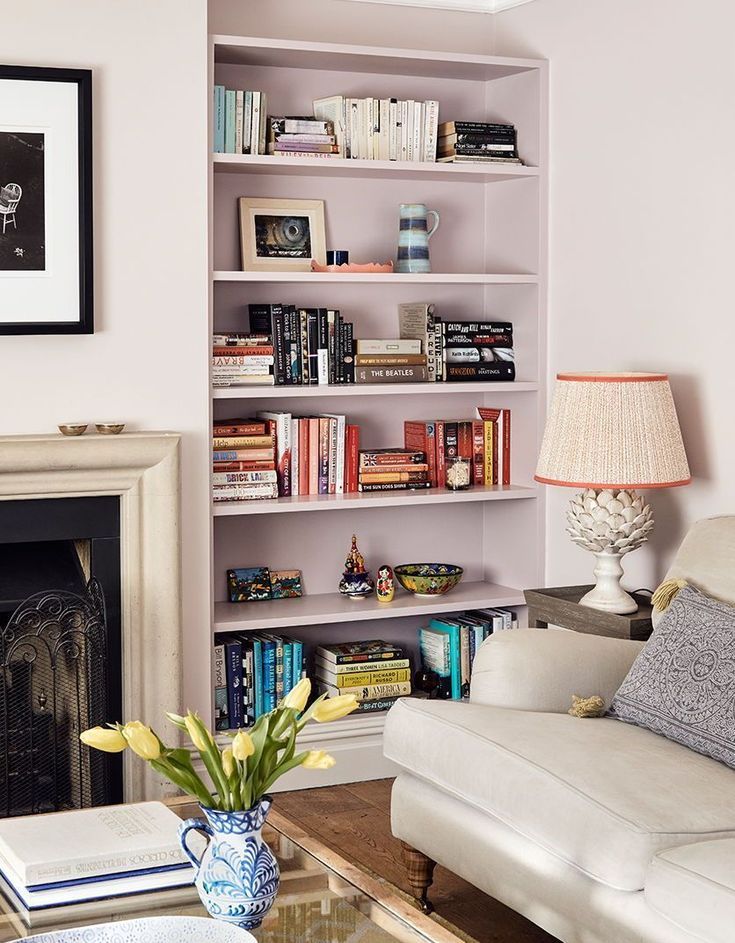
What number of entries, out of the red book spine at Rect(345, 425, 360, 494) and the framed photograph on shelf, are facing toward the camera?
2

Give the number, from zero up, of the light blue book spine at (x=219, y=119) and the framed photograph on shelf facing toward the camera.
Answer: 2

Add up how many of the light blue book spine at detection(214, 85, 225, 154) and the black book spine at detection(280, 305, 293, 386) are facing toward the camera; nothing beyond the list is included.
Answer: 2

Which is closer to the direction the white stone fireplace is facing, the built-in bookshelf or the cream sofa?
the cream sofa
